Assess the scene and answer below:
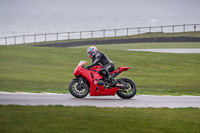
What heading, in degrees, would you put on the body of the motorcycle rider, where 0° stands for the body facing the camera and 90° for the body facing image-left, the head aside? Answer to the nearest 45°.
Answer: approximately 90°

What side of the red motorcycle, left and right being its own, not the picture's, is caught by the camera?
left
